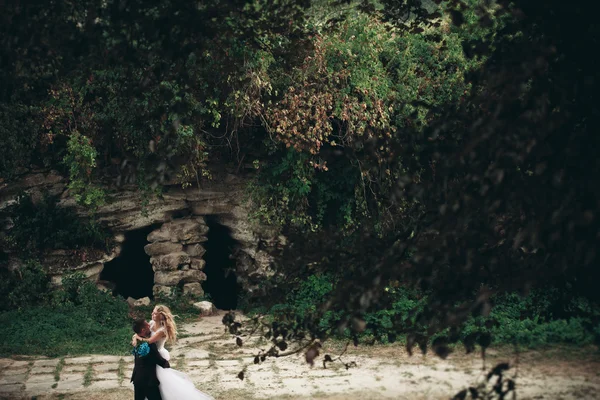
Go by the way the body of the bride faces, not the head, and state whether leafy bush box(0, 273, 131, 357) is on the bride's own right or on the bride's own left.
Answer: on the bride's own right

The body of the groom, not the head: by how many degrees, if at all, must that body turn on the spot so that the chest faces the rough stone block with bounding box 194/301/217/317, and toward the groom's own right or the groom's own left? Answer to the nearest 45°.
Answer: approximately 45° to the groom's own left

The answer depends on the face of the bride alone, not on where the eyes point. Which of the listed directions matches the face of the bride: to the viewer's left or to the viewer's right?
to the viewer's left

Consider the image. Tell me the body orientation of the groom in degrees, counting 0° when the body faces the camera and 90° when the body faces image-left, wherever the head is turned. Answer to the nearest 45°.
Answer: approximately 225°

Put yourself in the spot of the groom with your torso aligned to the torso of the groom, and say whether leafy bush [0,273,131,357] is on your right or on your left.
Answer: on your left

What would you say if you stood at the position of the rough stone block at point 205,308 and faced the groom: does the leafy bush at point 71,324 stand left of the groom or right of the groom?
right

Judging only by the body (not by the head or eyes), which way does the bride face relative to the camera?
to the viewer's left

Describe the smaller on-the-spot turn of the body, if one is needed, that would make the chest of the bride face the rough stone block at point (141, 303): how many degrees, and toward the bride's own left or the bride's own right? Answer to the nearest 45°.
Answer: approximately 90° to the bride's own right

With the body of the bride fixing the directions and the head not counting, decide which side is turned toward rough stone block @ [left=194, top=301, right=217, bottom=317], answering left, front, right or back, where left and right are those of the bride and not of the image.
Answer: right
